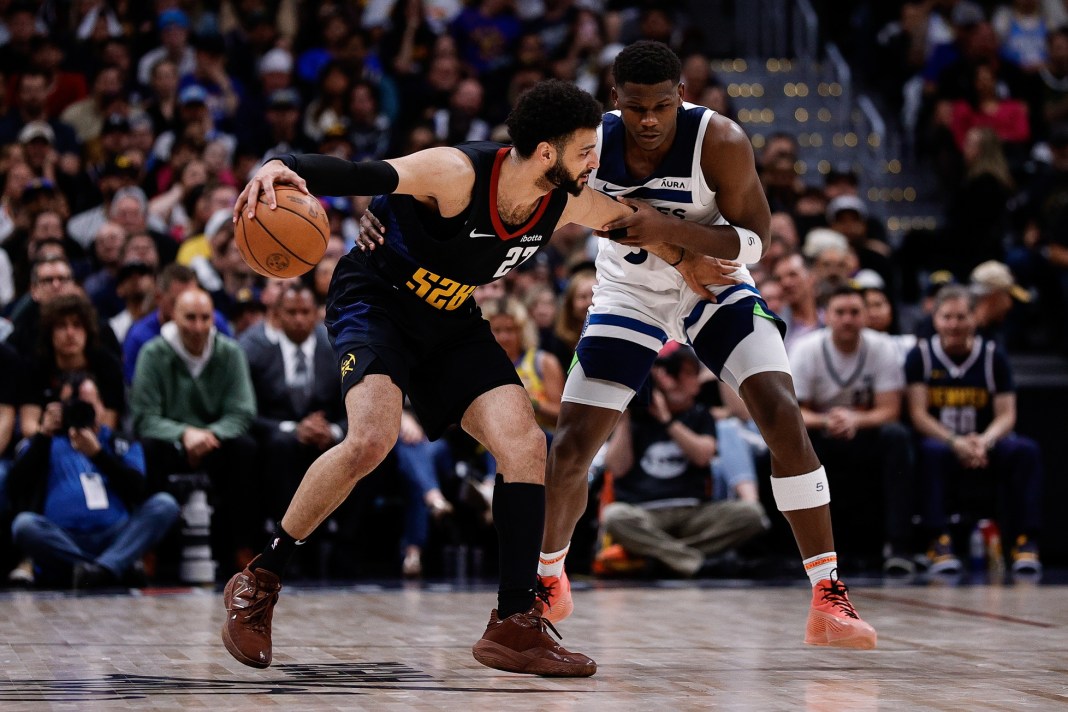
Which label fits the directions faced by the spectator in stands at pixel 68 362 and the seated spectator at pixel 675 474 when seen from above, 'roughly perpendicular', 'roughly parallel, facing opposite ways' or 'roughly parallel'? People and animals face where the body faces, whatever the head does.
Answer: roughly parallel

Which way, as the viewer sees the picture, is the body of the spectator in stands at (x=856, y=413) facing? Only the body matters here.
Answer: toward the camera

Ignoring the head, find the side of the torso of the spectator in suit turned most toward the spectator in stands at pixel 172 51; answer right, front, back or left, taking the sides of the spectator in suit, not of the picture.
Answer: back

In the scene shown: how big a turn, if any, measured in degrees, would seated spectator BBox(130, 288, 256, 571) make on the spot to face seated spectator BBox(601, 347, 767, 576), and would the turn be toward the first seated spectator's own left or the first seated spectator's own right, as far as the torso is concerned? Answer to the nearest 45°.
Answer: approximately 90° to the first seated spectator's own left

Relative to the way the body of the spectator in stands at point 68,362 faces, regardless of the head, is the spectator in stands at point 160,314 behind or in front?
behind

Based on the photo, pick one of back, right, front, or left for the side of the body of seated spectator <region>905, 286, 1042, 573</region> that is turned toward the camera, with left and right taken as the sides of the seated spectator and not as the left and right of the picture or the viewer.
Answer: front

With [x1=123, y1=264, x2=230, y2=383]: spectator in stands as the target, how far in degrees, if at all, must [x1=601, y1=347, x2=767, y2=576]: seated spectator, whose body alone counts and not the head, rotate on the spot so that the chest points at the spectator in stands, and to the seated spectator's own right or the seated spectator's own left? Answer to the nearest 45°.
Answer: approximately 90° to the seated spectator's own right

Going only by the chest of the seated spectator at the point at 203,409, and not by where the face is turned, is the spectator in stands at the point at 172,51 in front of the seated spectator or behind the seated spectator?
behind

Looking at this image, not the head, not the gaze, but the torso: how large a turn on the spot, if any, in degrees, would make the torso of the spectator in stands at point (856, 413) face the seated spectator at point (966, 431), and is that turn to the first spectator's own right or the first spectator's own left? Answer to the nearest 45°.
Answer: approximately 135° to the first spectator's own left

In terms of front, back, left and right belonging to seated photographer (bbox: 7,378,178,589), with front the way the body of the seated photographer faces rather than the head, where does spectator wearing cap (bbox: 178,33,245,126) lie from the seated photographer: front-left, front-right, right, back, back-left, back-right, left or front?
back

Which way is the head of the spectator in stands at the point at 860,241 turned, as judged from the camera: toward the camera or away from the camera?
toward the camera

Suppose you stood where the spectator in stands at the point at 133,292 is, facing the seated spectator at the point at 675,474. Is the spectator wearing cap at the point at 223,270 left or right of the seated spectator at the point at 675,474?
left

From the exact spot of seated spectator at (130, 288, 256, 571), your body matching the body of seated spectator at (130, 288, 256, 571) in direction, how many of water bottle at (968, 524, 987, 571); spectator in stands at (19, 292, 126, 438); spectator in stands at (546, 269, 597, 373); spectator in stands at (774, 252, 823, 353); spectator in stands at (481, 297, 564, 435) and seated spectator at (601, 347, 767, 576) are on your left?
5

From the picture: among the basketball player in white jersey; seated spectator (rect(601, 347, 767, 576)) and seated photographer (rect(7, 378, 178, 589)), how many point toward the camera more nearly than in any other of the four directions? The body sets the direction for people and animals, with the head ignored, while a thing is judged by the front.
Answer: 3
